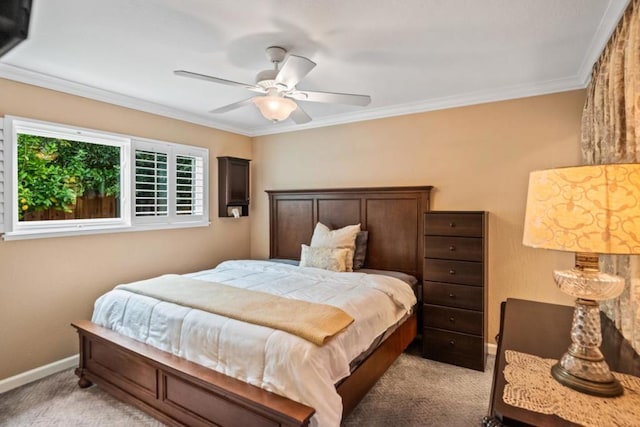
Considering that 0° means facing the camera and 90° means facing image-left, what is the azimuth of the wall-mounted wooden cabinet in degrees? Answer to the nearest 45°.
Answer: approximately 315°

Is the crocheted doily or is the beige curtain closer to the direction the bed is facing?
the crocheted doily

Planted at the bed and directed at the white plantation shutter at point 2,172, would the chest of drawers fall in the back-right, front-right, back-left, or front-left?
back-right

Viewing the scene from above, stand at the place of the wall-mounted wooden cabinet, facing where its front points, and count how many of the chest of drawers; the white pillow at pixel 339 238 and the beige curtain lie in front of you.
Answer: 3

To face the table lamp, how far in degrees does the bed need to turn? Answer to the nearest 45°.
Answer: approximately 90° to its left

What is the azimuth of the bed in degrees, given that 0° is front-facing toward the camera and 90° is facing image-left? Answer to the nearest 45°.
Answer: approximately 45°

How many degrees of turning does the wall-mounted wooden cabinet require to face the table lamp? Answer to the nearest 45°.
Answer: approximately 45° to its right

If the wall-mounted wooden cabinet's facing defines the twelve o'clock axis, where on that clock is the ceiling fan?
The ceiling fan is roughly at 1 o'clock from the wall-mounted wooden cabinet.

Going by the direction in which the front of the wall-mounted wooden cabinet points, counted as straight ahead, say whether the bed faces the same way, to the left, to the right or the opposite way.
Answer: to the right

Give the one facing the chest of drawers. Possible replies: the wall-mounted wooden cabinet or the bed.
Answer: the wall-mounted wooden cabinet
